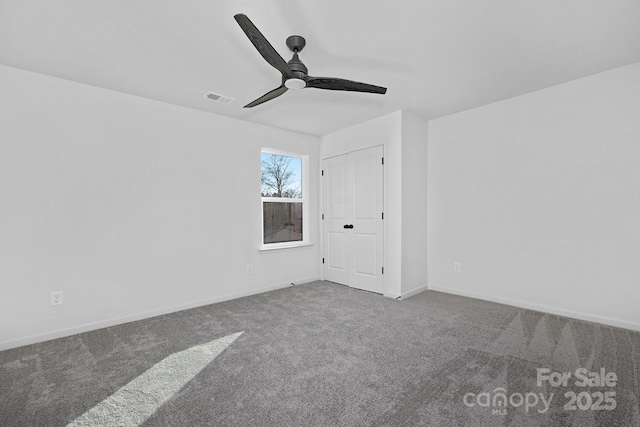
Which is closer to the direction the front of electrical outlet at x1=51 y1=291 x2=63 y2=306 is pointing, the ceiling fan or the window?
the ceiling fan

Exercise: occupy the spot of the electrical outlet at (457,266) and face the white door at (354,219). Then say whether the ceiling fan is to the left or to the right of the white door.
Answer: left

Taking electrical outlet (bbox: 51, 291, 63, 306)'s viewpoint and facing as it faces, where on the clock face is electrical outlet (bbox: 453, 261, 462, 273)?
electrical outlet (bbox: 453, 261, 462, 273) is roughly at 10 o'clock from electrical outlet (bbox: 51, 291, 63, 306).

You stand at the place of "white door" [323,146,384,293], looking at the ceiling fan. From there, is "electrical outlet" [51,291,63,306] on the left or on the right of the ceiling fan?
right

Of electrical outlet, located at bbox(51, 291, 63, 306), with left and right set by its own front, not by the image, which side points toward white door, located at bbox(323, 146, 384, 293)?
left

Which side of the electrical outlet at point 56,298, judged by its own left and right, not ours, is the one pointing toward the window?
left

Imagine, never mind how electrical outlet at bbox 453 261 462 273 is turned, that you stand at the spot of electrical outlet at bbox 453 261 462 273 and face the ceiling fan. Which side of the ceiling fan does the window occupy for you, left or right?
right

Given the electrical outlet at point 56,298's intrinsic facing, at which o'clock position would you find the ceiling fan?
The ceiling fan is roughly at 11 o'clock from the electrical outlet.
